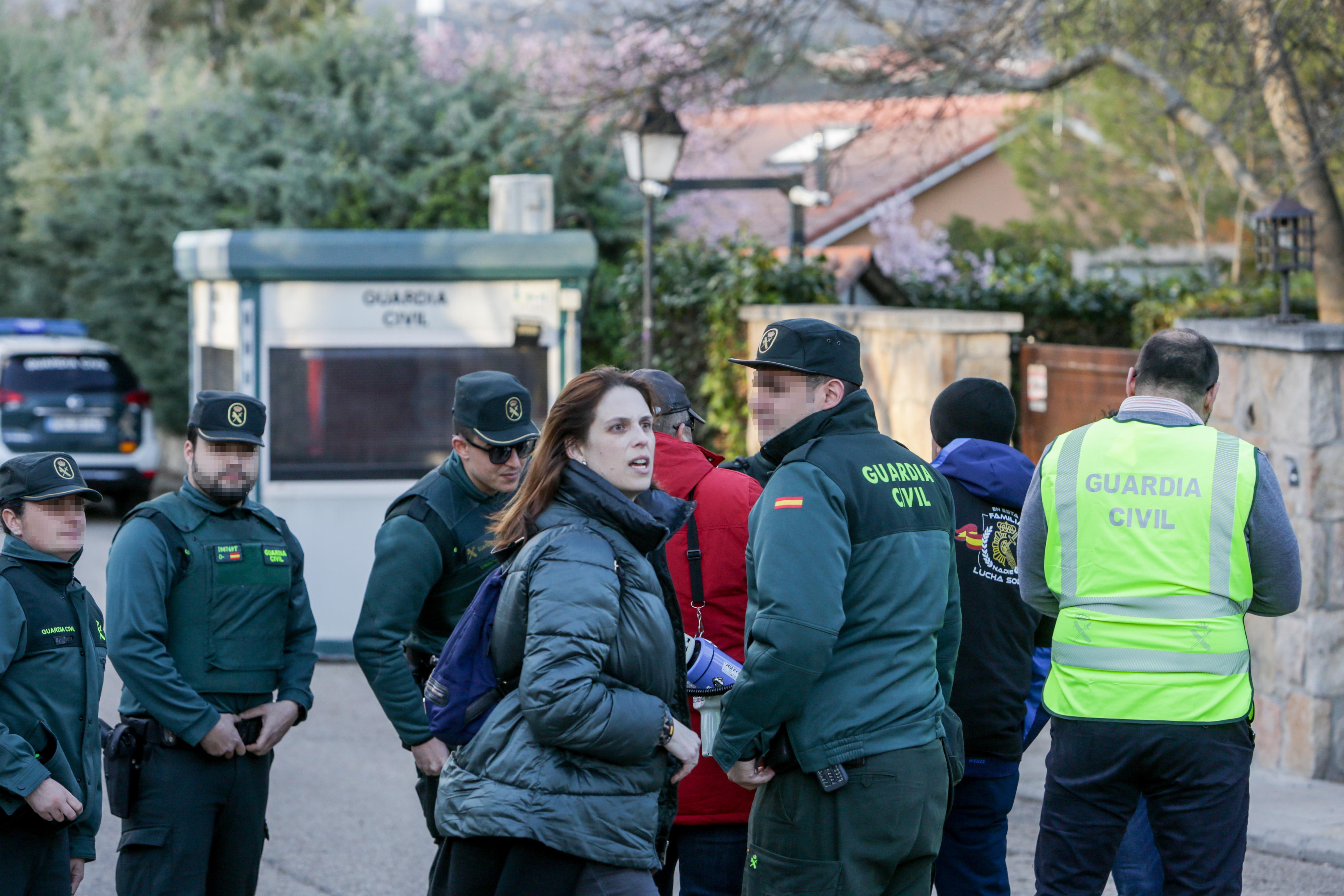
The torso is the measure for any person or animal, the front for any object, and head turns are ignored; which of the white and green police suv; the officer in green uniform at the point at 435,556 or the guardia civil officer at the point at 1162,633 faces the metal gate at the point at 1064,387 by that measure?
the guardia civil officer

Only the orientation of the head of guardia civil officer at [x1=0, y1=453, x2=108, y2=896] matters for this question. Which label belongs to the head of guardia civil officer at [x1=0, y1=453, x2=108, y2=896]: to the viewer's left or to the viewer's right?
to the viewer's right

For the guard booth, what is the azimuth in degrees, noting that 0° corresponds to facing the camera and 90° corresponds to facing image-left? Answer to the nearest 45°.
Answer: approximately 0°

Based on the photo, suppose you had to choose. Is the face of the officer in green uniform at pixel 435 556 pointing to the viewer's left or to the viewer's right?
to the viewer's right

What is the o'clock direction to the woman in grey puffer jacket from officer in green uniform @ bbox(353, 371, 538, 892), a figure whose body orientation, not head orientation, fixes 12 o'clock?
The woman in grey puffer jacket is roughly at 1 o'clock from the officer in green uniform.

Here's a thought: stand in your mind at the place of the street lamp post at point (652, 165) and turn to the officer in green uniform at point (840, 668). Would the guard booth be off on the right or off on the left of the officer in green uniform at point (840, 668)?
right

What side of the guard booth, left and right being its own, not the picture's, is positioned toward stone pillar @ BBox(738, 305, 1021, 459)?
left

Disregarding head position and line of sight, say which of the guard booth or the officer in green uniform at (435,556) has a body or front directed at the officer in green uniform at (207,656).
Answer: the guard booth

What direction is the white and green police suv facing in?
away from the camera

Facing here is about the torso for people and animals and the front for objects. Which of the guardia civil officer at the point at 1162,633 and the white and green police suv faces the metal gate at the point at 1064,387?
the guardia civil officer
